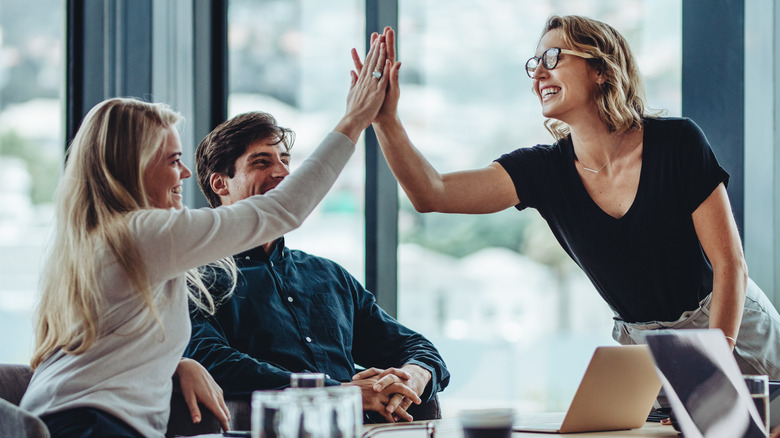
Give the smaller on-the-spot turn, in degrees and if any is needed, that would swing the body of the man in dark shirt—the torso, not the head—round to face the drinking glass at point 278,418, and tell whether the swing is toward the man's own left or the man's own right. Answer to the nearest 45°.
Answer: approximately 45° to the man's own right

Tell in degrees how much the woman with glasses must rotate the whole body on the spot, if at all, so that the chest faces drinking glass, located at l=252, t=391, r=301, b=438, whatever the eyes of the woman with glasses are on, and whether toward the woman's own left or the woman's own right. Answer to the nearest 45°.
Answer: approximately 45° to the woman's own left

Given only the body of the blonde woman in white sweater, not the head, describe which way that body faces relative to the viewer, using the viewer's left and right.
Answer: facing to the right of the viewer

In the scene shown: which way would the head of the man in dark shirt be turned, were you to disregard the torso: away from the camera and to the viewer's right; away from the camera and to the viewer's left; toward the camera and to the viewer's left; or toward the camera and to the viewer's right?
toward the camera and to the viewer's right

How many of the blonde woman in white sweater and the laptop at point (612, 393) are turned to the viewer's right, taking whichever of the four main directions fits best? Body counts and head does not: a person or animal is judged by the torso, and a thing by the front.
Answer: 1

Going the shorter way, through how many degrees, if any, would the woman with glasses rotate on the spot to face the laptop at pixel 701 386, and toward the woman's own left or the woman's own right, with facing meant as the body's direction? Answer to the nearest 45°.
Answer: approximately 45° to the woman's own left

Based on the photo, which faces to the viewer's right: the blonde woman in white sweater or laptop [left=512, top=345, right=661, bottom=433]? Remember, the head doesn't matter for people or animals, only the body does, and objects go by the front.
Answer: the blonde woman in white sweater
